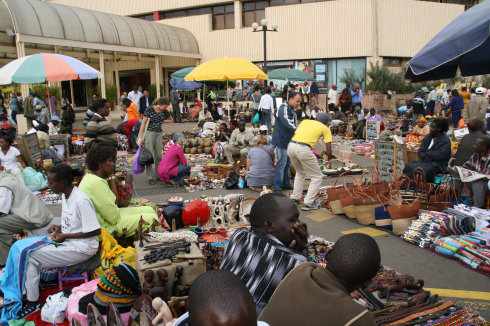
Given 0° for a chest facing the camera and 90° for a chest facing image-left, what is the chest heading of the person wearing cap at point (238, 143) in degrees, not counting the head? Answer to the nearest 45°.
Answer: approximately 45°

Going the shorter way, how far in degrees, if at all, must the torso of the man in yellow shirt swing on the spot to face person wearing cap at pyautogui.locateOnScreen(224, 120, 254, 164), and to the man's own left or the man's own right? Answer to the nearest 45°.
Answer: approximately 90° to the man's own left

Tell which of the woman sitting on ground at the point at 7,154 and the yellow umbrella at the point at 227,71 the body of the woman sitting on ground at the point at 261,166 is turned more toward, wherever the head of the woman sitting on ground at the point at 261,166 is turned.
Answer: the yellow umbrella

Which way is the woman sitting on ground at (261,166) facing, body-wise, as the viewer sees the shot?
away from the camera

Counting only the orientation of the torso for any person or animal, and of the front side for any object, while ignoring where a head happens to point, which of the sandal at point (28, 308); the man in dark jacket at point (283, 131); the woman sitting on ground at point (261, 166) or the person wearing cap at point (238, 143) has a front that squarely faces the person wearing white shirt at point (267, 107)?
the woman sitting on ground

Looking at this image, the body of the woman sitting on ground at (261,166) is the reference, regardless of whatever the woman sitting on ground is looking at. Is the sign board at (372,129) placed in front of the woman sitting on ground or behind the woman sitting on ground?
in front
